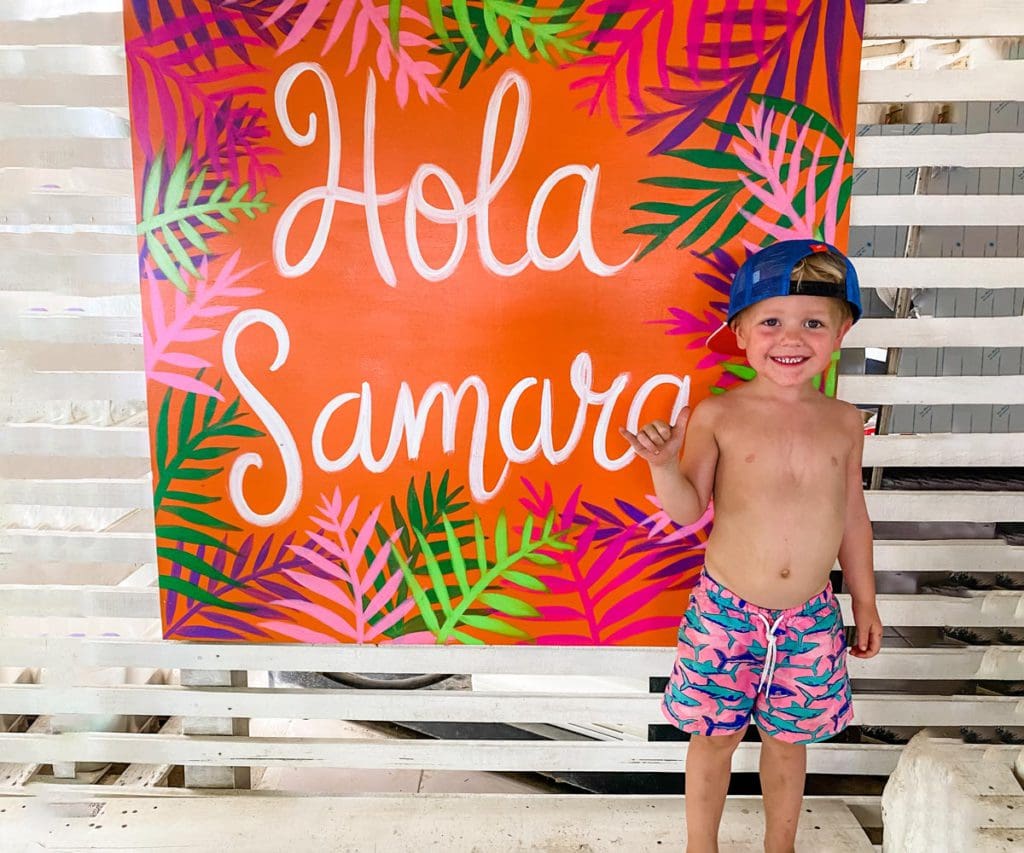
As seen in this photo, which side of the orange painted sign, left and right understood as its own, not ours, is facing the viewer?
front

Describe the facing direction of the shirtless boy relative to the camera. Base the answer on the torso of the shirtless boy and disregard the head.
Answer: toward the camera

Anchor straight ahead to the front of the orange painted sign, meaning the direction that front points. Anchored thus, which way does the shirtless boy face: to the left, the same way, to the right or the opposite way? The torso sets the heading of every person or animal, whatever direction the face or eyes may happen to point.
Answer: the same way

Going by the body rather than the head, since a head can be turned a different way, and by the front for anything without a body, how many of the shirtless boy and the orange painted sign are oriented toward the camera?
2

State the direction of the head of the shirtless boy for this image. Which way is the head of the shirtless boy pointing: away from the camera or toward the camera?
toward the camera
